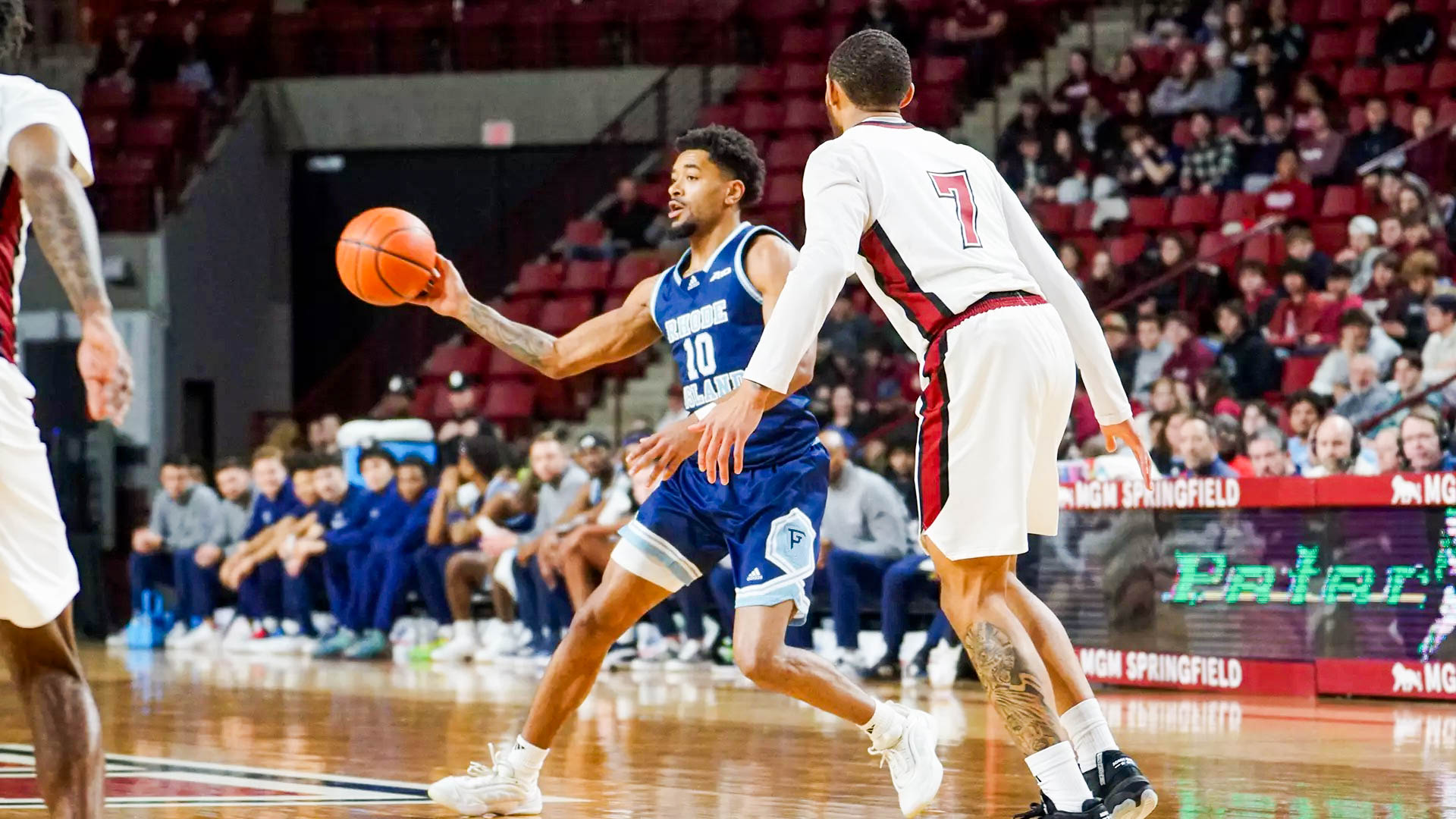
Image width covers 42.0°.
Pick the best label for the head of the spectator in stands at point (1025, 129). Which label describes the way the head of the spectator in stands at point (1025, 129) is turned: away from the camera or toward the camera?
toward the camera

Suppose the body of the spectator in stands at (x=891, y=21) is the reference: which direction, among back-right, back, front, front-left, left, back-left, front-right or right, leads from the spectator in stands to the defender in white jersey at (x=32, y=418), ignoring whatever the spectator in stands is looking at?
front

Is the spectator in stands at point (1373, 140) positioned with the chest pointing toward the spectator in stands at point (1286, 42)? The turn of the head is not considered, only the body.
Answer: no

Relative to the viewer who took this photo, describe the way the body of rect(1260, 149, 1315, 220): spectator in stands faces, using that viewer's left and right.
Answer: facing the viewer and to the left of the viewer

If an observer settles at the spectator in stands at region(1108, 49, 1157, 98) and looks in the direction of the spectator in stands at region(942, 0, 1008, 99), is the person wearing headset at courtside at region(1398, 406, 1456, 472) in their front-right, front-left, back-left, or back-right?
back-left

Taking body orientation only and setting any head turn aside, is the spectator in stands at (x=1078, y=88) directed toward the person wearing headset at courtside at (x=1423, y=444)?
no

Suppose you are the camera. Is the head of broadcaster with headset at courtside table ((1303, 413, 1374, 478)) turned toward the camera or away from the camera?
toward the camera

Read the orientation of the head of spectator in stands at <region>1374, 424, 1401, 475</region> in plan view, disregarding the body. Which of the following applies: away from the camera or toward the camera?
toward the camera

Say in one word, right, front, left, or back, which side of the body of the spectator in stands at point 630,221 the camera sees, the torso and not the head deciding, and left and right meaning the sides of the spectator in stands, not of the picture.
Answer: front

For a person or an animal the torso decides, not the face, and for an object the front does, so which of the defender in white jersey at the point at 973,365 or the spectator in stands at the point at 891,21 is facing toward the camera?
the spectator in stands

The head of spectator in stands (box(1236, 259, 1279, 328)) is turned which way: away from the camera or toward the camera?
toward the camera

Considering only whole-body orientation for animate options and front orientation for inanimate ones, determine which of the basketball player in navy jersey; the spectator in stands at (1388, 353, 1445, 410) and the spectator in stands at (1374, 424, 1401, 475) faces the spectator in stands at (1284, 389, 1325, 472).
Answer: the spectator in stands at (1388, 353, 1445, 410)

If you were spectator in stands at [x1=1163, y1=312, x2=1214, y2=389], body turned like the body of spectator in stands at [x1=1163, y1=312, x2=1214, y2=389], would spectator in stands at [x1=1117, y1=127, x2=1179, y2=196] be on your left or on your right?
on your right

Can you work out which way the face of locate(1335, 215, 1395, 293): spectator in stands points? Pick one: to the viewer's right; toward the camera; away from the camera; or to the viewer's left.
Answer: toward the camera

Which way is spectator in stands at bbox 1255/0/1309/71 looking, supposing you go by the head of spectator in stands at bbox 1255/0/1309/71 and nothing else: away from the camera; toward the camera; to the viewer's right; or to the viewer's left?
toward the camera

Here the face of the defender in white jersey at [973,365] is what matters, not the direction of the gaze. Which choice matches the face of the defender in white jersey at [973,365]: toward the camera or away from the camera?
away from the camera

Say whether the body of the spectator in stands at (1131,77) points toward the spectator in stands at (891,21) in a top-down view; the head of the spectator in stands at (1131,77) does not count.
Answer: no

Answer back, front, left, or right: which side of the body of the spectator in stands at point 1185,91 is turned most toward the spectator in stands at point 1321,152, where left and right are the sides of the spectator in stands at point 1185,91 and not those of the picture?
left

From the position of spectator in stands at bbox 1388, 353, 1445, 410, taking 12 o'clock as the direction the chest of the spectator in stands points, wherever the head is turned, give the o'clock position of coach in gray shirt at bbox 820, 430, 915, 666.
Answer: The coach in gray shirt is roughly at 1 o'clock from the spectator in stands.

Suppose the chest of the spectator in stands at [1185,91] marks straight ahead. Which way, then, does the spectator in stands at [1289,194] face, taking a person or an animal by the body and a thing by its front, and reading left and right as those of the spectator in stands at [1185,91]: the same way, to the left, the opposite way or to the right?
the same way

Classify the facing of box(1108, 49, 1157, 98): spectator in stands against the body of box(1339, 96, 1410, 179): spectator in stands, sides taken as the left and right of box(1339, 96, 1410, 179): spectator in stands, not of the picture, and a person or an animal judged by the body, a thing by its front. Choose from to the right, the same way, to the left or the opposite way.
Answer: the same way

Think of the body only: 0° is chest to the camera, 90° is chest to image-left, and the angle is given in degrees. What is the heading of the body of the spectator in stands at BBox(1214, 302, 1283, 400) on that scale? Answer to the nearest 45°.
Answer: approximately 45°

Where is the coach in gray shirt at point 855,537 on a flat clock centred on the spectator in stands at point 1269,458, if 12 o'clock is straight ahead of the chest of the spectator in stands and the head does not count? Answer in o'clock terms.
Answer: The coach in gray shirt is roughly at 2 o'clock from the spectator in stands.

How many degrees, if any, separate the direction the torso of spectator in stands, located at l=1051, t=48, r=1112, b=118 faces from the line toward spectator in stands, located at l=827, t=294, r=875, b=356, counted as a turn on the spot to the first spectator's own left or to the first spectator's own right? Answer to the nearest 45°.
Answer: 0° — they already face them

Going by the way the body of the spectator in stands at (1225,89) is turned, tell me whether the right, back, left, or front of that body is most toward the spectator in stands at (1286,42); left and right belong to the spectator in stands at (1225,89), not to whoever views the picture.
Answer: back

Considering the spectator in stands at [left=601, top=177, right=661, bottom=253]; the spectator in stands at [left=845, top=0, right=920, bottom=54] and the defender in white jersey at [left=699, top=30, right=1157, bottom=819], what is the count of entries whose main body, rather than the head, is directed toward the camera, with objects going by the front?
2
